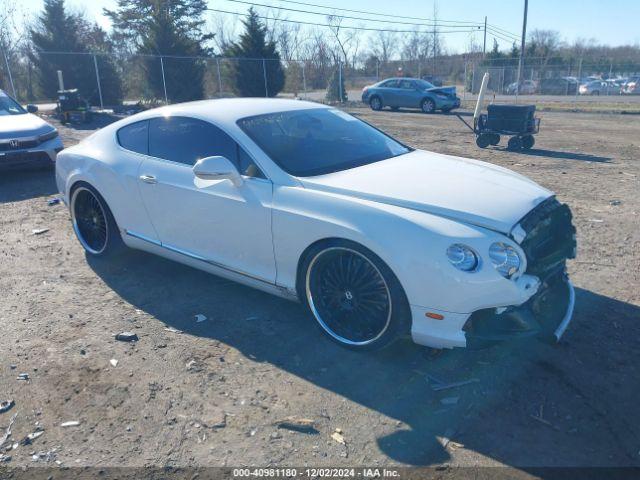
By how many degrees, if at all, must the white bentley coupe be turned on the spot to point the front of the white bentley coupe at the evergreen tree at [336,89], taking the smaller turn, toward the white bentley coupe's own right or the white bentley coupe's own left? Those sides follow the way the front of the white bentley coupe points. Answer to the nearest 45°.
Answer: approximately 135° to the white bentley coupe's own left

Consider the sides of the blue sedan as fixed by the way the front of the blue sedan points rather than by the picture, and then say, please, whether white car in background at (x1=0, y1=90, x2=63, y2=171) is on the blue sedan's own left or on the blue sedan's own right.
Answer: on the blue sedan's own right

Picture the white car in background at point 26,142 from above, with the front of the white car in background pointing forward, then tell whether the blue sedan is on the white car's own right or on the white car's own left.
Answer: on the white car's own left

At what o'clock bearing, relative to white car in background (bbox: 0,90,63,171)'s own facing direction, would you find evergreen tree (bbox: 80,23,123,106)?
The evergreen tree is roughly at 8 o'clock from the white car in background.

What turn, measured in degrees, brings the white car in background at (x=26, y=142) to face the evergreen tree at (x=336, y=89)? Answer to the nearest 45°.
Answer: approximately 90° to its left

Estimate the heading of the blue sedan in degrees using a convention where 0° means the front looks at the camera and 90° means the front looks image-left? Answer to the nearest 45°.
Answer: approximately 315°

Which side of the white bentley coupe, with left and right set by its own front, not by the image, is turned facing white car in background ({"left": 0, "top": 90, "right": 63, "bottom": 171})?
back

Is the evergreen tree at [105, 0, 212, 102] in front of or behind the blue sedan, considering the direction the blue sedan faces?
behind

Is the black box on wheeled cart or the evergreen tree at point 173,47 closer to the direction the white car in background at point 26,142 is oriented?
the black box on wheeled cart

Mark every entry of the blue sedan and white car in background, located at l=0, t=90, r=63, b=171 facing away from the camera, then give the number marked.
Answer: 0

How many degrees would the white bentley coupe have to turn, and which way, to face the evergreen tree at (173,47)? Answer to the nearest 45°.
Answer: approximately 135° to its left

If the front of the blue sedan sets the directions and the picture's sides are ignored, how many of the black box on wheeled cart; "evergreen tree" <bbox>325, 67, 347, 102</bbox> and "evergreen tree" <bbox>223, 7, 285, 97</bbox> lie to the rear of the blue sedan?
2

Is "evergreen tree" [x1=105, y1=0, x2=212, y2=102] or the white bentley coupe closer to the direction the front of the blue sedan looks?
the white bentley coupe
